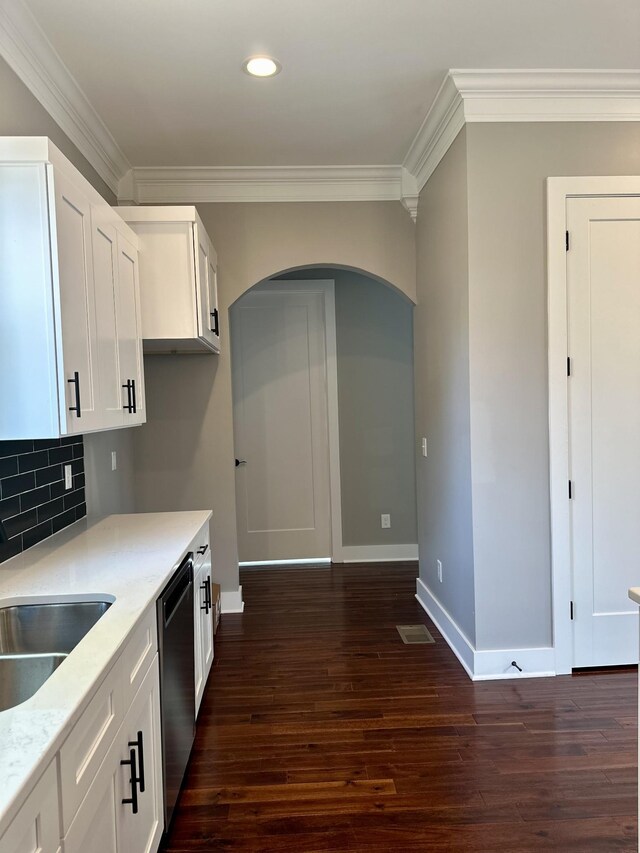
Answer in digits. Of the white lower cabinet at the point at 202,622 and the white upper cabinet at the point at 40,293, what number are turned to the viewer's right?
2

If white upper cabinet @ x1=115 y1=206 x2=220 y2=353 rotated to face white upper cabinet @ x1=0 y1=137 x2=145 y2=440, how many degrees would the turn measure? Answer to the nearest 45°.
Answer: approximately 90° to its right

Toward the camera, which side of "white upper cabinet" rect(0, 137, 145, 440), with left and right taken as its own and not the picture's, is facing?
right

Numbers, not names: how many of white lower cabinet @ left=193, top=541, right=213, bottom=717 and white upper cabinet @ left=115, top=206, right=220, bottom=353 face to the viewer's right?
2

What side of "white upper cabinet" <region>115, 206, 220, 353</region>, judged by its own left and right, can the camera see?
right

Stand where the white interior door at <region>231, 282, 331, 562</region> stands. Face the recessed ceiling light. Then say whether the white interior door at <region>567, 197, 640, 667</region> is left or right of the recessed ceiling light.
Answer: left

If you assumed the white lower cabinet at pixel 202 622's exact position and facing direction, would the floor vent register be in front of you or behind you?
in front

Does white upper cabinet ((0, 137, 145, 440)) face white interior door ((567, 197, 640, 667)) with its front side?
yes

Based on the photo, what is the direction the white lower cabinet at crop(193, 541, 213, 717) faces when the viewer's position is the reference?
facing to the right of the viewer
